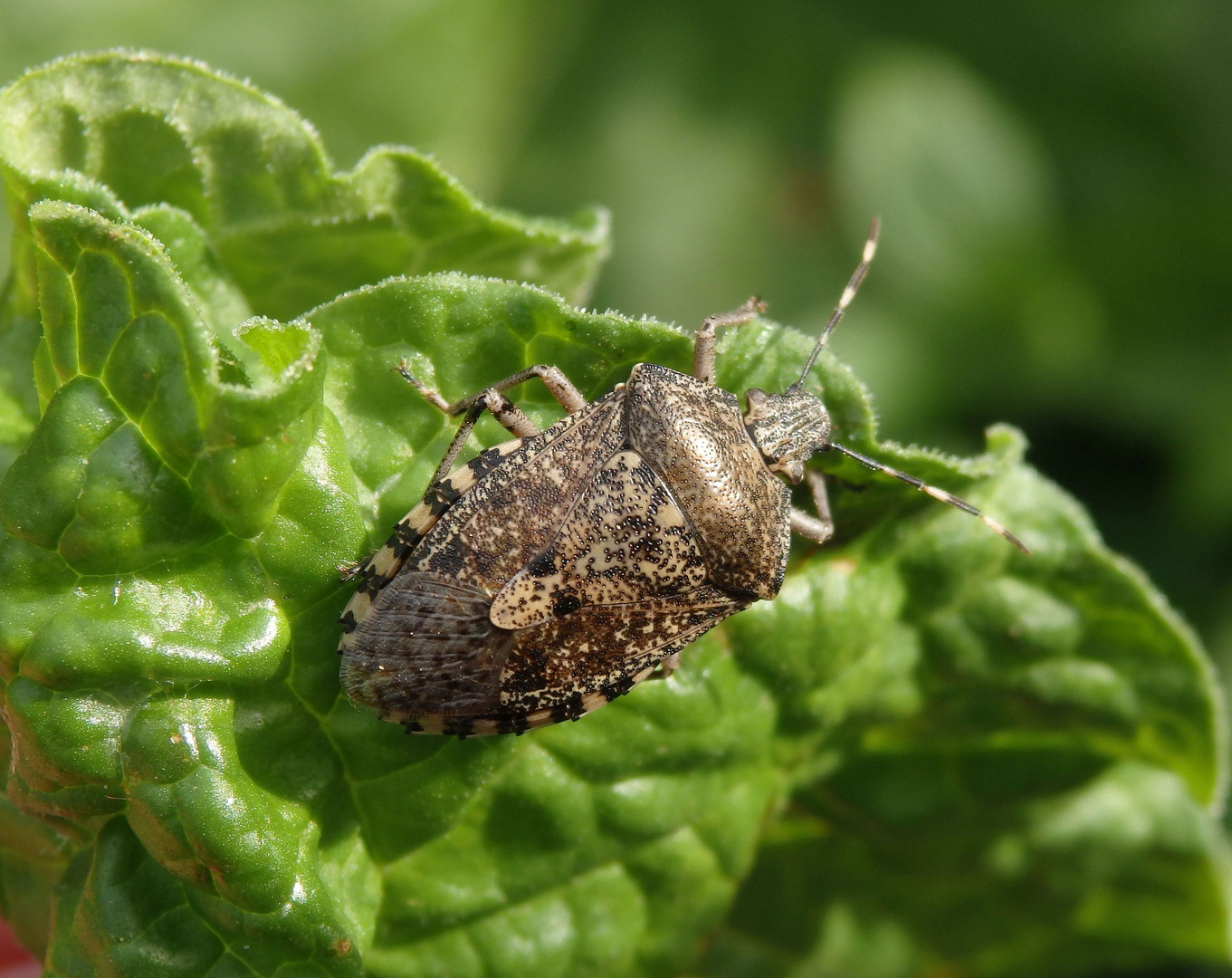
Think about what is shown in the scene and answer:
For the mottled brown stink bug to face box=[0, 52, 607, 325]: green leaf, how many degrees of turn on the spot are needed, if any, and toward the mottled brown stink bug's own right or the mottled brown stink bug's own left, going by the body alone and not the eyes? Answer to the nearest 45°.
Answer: approximately 135° to the mottled brown stink bug's own left

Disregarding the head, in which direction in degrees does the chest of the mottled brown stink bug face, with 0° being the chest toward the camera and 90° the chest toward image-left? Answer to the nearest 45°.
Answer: approximately 225°
